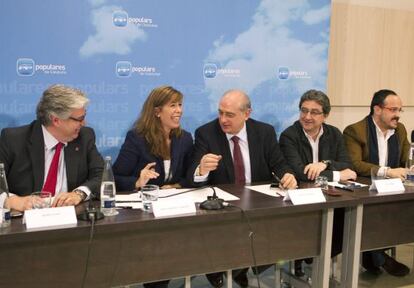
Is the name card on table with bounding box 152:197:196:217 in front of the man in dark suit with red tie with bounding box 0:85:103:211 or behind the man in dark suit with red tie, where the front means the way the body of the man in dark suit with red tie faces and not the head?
in front

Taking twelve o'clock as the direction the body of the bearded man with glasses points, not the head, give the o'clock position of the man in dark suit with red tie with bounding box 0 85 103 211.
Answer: The man in dark suit with red tie is roughly at 3 o'clock from the bearded man with glasses.

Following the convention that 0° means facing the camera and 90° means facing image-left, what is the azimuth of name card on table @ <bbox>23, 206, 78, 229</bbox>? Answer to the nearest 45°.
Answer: approximately 0°

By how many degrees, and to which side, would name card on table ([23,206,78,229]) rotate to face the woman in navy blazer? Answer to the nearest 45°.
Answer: approximately 135° to its left

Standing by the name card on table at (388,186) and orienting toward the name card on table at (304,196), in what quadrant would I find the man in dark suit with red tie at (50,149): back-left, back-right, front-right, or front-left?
front-right

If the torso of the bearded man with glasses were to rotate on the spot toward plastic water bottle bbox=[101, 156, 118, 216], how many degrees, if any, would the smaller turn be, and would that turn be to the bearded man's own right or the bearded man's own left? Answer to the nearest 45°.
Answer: approximately 90° to the bearded man's own right

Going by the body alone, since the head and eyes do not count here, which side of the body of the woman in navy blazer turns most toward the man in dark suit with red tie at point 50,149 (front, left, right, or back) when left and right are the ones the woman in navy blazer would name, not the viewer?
right

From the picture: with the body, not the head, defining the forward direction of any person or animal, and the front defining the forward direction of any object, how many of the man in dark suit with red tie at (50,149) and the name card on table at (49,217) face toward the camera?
2

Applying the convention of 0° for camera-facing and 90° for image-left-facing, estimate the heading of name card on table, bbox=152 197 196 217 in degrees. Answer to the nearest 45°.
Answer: approximately 0°

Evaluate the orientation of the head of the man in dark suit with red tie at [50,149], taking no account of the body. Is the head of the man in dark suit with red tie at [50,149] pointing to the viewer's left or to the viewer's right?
to the viewer's right

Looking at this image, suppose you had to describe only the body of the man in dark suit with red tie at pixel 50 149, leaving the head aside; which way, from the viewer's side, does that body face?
toward the camera

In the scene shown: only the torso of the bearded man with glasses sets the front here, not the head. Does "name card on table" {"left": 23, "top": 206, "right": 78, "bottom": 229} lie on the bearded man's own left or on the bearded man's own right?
on the bearded man's own right

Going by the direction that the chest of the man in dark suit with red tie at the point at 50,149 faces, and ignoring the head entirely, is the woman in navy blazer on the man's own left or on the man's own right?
on the man's own left

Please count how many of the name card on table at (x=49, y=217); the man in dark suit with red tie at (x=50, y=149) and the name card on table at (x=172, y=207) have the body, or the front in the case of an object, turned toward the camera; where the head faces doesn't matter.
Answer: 3

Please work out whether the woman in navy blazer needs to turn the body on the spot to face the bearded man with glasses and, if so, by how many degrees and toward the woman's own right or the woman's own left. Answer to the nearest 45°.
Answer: approximately 45° to the woman's own left

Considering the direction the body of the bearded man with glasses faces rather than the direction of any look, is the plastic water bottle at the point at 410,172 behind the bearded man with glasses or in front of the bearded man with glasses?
in front
